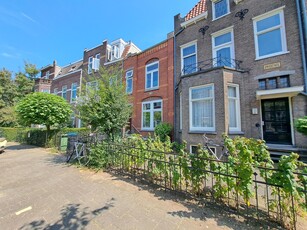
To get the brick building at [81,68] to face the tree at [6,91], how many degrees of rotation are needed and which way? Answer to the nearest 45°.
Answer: approximately 90° to its right

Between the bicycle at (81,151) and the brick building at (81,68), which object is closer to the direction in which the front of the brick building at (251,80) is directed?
the bicycle

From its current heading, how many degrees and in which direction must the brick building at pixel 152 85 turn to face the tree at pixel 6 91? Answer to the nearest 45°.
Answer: approximately 90° to its right

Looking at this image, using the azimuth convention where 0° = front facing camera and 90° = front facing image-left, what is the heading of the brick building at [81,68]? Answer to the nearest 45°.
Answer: approximately 45°

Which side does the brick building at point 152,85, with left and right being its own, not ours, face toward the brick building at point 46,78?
right

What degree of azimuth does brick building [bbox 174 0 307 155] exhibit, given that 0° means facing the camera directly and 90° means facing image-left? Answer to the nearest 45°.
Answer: approximately 45°

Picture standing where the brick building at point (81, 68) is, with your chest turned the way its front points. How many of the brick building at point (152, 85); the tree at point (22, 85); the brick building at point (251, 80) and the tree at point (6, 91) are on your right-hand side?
2

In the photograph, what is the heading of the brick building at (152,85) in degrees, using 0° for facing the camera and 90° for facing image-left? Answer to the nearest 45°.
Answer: approximately 45°

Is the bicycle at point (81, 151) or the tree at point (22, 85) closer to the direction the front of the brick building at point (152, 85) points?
the bicycle

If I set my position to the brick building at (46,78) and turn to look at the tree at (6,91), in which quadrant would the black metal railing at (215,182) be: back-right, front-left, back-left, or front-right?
back-left

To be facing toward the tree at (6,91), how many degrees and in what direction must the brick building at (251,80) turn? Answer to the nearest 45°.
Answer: approximately 45° to its right

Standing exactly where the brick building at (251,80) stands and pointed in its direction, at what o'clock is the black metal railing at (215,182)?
The black metal railing is roughly at 11 o'clock from the brick building.

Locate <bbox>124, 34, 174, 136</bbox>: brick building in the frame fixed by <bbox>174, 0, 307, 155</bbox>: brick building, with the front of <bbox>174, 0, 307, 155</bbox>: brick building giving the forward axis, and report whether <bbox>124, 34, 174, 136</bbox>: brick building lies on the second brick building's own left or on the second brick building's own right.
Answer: on the second brick building's own right
